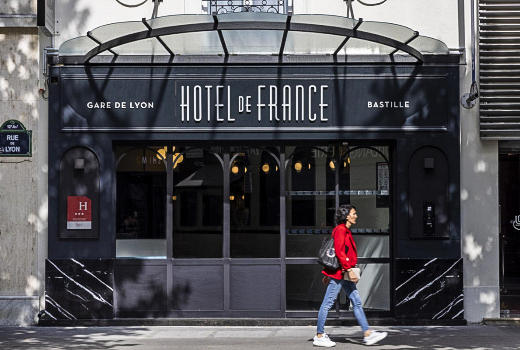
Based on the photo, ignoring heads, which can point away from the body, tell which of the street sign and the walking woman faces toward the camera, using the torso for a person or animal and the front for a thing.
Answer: the street sign

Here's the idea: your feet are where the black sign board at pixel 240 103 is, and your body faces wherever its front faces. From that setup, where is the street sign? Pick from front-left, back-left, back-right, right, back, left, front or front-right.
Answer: right

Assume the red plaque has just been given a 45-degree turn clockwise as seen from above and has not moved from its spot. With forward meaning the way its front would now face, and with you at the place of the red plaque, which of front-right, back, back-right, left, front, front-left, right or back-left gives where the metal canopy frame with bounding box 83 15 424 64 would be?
left

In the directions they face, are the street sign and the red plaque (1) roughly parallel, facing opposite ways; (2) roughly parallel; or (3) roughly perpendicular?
roughly parallel

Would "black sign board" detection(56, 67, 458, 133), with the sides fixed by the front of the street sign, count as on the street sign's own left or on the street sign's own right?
on the street sign's own left

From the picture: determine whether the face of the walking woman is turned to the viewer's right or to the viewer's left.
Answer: to the viewer's right

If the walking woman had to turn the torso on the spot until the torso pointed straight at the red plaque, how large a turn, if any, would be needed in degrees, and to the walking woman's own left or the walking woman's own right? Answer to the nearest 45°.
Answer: approximately 180°

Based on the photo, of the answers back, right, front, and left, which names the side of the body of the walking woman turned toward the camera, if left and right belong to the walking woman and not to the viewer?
right

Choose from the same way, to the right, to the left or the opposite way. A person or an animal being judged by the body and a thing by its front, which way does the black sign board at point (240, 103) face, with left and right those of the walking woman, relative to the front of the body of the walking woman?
to the right

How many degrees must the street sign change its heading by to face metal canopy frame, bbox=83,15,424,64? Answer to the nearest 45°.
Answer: approximately 45° to its left

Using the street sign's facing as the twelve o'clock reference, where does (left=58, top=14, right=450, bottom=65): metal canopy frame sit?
The metal canopy frame is roughly at 10 o'clock from the street sign.

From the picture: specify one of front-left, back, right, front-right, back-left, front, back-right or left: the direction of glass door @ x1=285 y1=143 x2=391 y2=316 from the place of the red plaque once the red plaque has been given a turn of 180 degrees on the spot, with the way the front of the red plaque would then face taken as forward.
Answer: right

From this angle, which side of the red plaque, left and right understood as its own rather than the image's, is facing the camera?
front

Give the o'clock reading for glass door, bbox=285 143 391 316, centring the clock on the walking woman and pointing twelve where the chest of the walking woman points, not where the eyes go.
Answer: The glass door is roughly at 9 o'clock from the walking woman.
